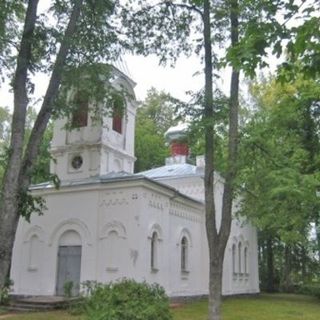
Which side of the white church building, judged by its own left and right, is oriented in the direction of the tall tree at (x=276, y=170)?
back

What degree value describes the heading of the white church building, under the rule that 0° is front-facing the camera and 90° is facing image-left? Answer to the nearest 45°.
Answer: approximately 45°

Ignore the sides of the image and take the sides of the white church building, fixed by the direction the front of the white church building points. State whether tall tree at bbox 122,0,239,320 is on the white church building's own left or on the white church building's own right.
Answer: on the white church building's own left
